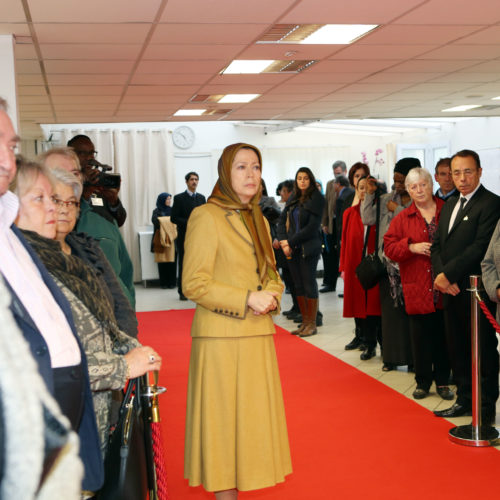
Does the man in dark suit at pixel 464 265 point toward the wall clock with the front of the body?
no

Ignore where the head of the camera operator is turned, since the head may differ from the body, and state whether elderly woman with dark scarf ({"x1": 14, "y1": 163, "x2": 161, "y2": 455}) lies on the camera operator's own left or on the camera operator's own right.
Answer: on the camera operator's own right

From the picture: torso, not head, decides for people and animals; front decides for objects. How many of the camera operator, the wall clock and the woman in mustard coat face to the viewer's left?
0

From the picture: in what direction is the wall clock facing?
toward the camera

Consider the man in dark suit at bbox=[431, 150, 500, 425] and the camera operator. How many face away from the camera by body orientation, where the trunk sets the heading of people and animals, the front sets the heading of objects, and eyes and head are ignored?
0

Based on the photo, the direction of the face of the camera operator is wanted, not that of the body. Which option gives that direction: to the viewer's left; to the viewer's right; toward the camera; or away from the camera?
to the viewer's right

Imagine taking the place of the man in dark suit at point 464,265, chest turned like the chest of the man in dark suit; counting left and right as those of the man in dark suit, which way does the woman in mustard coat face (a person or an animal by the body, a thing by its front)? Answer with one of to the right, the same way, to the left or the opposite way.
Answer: to the left

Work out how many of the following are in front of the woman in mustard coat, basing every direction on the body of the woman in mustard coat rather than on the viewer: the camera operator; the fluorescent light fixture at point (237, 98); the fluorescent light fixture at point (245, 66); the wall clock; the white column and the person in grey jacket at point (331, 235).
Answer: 0

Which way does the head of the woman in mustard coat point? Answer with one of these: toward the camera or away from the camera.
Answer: toward the camera

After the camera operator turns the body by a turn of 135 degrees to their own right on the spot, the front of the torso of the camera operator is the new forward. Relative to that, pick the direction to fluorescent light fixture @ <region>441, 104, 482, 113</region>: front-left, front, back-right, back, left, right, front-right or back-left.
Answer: back-right

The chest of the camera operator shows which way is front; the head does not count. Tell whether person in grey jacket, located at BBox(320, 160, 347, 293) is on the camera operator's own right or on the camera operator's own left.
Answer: on the camera operator's own left

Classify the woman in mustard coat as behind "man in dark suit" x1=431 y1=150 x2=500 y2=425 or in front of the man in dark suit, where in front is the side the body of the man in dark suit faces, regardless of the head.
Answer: in front

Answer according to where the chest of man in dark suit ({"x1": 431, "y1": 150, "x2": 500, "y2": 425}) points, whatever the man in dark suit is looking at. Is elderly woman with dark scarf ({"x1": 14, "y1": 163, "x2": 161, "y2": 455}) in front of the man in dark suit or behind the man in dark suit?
in front
